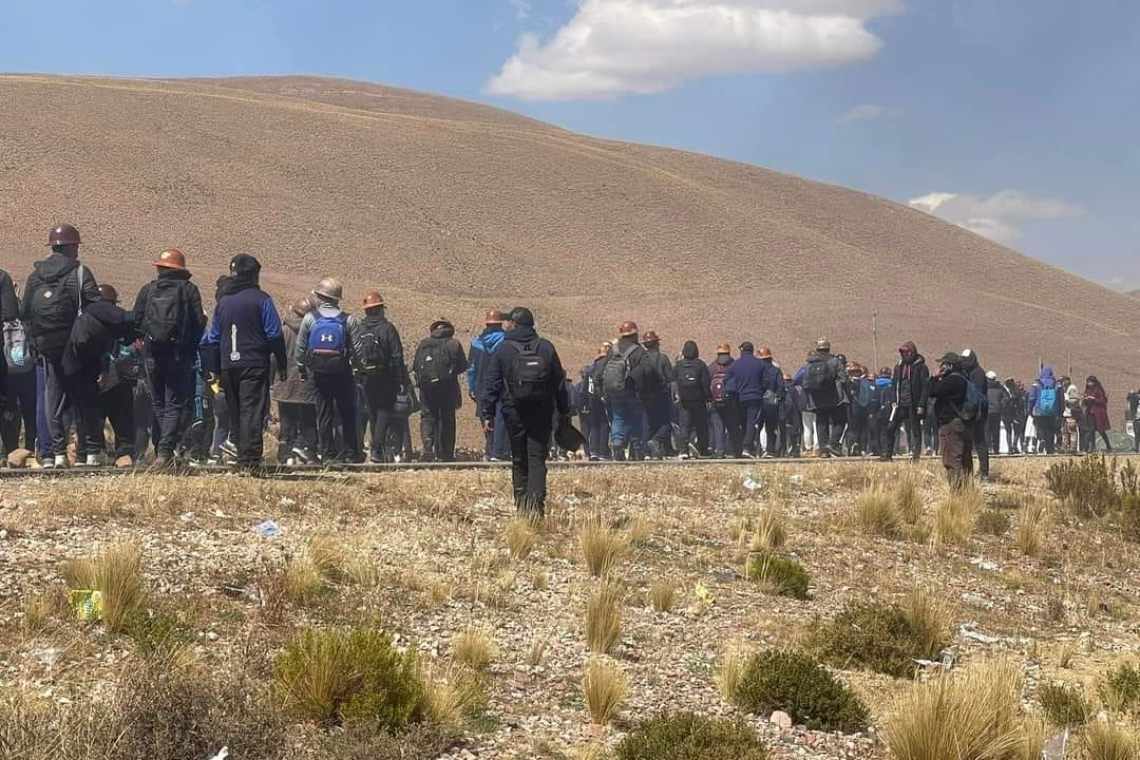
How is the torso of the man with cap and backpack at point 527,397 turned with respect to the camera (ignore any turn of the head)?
away from the camera

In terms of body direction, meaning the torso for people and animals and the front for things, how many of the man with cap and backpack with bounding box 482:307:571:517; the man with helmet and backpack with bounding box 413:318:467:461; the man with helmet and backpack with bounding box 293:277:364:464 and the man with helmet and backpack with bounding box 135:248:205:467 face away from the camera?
4

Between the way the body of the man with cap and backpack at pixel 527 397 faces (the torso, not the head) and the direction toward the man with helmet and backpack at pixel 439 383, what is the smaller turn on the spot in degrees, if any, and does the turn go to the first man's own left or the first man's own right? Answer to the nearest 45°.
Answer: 0° — they already face them

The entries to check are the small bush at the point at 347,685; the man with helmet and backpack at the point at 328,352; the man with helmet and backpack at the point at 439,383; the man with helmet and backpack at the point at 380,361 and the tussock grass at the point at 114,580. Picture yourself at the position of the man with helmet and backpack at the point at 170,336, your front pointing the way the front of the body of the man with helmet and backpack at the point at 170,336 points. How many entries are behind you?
2

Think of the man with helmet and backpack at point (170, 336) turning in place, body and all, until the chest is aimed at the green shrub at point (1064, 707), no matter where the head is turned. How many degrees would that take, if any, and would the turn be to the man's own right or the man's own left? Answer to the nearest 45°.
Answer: approximately 135° to the man's own right

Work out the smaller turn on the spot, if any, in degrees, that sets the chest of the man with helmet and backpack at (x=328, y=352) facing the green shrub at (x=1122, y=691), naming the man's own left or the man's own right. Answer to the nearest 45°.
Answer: approximately 135° to the man's own right

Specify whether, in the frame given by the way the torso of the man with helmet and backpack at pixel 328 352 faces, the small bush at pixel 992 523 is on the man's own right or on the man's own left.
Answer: on the man's own right

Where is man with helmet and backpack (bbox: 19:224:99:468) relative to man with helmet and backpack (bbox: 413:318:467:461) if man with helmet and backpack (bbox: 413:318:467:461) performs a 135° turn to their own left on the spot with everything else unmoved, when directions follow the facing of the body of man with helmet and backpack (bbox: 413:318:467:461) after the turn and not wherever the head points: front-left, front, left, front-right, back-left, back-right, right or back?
front

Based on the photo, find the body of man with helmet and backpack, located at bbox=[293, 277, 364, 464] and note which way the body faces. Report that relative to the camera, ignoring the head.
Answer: away from the camera

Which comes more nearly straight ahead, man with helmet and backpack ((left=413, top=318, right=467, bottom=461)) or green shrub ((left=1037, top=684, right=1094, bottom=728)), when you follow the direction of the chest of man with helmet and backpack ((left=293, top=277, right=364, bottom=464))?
the man with helmet and backpack

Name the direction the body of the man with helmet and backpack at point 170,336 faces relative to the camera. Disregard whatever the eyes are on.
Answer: away from the camera

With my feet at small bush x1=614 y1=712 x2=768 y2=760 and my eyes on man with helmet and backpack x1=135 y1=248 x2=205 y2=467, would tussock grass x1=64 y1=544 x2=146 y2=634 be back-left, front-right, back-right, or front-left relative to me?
front-left

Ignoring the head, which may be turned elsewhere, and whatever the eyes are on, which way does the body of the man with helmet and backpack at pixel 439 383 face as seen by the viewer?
away from the camera

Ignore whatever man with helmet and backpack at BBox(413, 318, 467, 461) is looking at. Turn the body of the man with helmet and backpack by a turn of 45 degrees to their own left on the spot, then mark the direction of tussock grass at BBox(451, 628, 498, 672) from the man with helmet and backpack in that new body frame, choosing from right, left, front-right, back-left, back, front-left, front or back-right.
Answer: back-left

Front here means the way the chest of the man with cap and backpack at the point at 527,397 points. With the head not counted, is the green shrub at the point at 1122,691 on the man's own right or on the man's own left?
on the man's own right

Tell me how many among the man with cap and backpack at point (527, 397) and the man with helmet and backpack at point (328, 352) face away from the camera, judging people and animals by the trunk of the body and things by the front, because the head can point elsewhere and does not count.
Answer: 2
